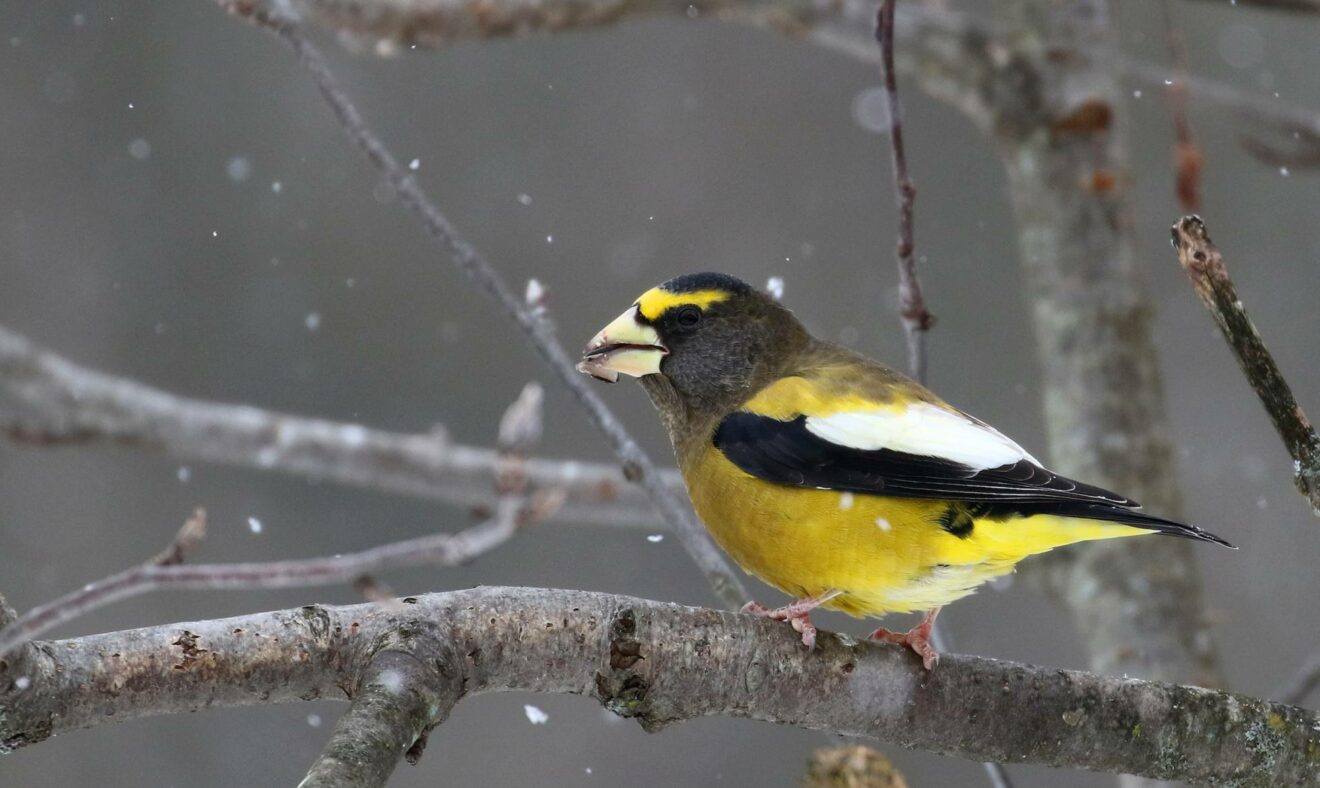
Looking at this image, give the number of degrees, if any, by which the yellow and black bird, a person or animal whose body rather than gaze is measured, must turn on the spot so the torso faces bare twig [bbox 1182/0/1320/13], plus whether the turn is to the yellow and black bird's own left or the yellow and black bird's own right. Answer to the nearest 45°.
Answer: approximately 135° to the yellow and black bird's own right

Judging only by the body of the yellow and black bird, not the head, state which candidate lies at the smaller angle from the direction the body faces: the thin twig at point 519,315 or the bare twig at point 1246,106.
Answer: the thin twig

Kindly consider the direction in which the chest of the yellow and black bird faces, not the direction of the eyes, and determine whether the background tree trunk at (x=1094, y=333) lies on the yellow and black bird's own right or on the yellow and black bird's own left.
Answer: on the yellow and black bird's own right

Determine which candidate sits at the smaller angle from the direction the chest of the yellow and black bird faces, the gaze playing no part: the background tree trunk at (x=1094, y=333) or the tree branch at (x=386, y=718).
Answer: the tree branch

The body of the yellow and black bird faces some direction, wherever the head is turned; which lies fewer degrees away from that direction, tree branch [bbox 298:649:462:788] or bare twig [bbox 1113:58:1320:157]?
the tree branch

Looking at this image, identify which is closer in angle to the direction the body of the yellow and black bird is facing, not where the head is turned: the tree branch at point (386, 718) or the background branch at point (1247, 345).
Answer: the tree branch

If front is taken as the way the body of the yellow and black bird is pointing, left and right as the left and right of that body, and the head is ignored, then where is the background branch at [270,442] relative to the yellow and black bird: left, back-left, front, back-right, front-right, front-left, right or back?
front-right

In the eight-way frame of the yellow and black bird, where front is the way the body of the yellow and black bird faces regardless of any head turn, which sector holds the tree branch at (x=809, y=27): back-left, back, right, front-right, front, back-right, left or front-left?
right

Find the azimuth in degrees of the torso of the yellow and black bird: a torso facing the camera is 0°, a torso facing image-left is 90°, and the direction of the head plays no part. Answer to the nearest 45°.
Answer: approximately 90°
